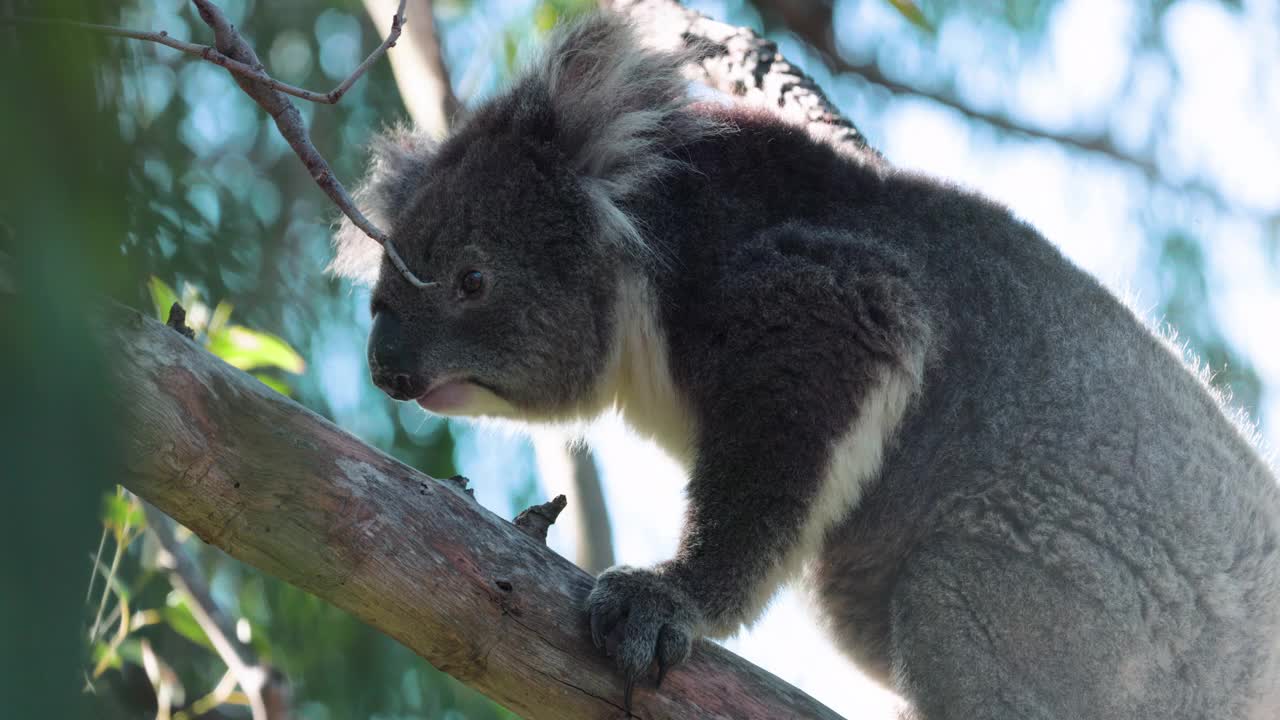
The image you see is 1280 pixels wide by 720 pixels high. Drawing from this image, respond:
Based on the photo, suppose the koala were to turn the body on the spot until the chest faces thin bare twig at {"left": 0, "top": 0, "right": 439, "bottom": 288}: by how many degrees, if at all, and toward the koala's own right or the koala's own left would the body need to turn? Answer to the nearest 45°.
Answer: approximately 45° to the koala's own left

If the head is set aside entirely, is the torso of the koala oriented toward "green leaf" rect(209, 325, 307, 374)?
yes

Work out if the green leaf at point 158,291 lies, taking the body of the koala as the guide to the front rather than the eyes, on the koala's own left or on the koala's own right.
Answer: on the koala's own left

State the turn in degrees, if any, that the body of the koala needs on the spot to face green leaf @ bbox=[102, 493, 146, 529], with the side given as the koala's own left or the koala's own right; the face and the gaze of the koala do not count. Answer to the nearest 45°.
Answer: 0° — it already faces it

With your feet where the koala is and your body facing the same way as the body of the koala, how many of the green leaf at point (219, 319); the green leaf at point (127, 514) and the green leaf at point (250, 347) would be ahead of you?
3

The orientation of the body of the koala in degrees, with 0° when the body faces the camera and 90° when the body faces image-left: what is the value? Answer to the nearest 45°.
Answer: approximately 90°
